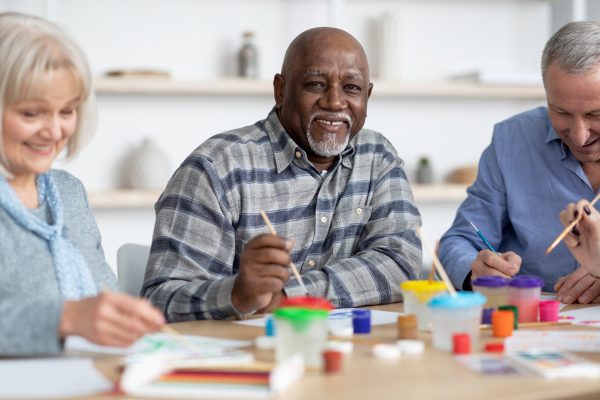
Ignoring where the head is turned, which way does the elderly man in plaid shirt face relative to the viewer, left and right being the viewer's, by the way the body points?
facing the viewer and to the right of the viewer

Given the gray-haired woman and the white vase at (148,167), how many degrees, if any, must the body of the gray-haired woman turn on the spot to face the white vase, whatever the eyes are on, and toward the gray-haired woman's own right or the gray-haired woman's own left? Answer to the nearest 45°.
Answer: approximately 135° to the gray-haired woman's own left

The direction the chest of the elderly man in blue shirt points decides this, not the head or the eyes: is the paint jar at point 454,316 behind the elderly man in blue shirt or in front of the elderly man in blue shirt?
in front

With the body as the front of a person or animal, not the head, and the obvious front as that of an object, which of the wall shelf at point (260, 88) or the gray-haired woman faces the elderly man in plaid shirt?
the wall shelf

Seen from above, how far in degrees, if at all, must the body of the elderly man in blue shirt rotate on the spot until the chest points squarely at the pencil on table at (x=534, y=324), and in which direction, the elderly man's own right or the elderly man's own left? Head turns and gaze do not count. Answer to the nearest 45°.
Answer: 0° — they already face it

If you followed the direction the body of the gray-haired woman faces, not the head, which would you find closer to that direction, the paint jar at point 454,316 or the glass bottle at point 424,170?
the paint jar

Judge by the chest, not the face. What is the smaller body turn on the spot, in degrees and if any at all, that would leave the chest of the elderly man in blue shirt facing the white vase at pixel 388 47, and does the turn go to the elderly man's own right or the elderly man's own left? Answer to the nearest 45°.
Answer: approximately 180°

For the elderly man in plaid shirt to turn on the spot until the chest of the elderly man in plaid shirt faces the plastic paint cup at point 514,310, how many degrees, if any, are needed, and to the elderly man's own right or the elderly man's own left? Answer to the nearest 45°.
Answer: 0° — they already face it

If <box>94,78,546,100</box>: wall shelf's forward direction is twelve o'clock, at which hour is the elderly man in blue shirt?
The elderly man in blue shirt is roughly at 11 o'clock from the wall shelf.

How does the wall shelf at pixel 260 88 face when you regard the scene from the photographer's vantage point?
facing the viewer

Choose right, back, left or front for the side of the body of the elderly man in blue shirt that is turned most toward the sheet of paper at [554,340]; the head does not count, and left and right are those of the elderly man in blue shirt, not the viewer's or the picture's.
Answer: front

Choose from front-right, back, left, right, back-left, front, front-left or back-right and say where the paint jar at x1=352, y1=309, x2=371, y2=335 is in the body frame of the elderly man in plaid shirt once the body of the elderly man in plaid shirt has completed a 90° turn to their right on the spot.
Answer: front-left

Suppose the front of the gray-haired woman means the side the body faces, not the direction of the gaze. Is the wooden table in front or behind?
in front

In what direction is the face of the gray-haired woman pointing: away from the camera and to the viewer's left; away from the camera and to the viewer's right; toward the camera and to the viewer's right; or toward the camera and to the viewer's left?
toward the camera and to the viewer's right

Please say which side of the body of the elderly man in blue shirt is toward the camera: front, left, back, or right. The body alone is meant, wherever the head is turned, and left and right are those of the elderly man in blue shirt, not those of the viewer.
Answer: front

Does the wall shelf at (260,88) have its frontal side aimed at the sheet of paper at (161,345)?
yes
